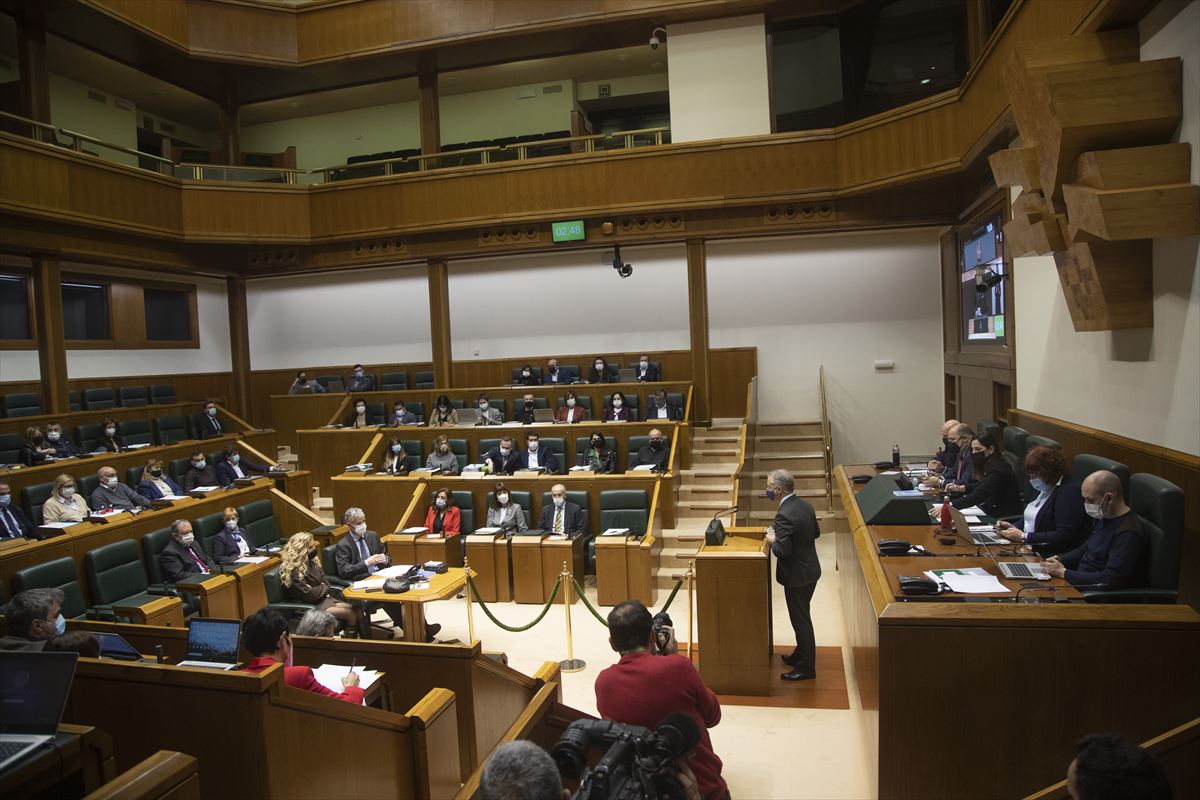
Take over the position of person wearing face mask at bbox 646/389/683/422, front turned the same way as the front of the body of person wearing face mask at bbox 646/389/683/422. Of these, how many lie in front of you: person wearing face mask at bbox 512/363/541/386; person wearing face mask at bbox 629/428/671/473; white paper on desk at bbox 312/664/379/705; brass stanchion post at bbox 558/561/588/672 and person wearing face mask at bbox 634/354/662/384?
3

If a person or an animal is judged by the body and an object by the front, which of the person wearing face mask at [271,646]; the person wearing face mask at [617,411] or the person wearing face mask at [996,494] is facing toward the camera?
the person wearing face mask at [617,411]

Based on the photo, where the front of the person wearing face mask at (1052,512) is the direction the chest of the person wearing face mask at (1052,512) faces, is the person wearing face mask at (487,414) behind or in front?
in front

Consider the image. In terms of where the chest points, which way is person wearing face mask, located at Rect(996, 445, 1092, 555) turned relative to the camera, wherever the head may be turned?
to the viewer's left

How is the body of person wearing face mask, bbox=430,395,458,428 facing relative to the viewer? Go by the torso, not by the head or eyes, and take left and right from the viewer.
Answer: facing the viewer

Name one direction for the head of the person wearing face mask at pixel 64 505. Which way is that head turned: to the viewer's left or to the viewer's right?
to the viewer's right

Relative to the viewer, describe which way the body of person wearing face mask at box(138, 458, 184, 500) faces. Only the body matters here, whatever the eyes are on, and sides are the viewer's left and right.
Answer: facing the viewer and to the right of the viewer

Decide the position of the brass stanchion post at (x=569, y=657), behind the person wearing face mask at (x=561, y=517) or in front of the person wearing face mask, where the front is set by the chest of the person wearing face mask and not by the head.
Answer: in front

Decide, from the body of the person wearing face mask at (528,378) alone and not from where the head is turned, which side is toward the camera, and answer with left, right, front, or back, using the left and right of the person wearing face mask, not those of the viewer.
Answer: front

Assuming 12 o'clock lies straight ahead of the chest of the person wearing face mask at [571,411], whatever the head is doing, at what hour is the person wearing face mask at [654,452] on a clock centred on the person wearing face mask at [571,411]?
the person wearing face mask at [654,452] is roughly at 11 o'clock from the person wearing face mask at [571,411].

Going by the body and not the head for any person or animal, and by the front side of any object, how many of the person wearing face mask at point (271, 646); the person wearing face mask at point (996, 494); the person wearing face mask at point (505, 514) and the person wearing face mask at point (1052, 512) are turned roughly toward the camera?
1

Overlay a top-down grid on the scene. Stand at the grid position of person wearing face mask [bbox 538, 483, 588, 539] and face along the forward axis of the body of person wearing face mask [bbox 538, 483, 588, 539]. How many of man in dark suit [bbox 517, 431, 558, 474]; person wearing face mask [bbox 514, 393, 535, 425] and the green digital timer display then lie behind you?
3

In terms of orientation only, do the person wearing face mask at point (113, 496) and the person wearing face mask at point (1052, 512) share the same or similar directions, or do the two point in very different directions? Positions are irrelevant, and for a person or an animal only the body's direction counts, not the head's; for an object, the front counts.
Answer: very different directions
